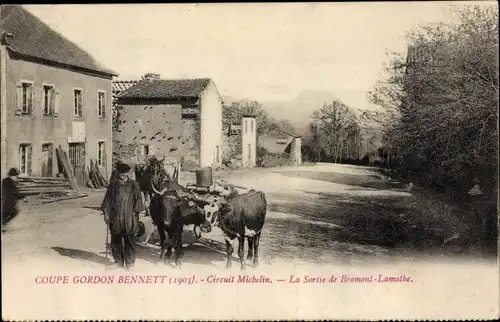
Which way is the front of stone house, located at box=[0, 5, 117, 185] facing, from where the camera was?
facing the viewer and to the right of the viewer

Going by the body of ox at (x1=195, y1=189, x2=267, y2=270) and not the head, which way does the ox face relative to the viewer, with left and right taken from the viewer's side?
facing the viewer and to the left of the viewer

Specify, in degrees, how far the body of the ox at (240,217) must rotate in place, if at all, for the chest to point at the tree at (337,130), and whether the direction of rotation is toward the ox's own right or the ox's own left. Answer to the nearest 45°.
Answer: approximately 180°

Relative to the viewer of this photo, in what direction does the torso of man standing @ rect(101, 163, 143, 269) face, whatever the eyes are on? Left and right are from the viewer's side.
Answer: facing the viewer

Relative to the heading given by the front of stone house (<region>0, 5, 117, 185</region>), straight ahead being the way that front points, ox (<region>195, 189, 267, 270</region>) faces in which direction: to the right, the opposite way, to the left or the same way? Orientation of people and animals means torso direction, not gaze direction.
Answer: to the right
